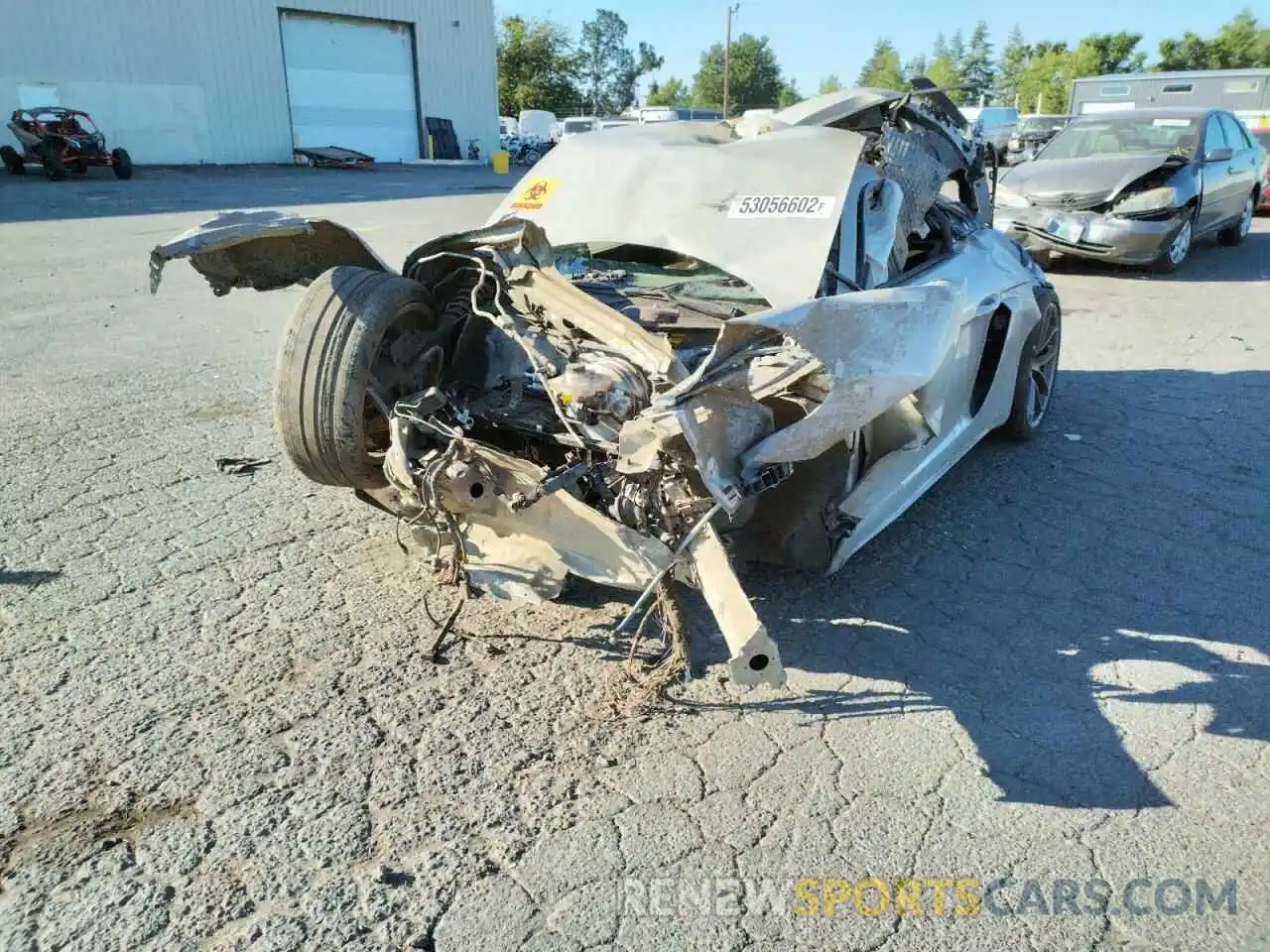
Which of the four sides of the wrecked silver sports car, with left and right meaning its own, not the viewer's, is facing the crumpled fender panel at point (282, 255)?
right

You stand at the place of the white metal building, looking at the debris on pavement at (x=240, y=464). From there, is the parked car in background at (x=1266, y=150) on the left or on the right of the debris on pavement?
left

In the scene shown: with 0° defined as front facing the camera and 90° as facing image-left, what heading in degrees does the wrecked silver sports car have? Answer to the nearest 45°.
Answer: approximately 45°

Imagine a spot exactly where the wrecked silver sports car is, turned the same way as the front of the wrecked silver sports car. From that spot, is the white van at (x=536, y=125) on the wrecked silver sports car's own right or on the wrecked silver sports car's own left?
on the wrecked silver sports car's own right

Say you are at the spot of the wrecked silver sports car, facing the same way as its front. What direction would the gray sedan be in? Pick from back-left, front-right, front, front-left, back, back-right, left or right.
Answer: back

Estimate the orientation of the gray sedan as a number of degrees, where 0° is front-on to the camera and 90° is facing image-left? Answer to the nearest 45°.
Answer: approximately 45°
